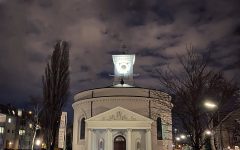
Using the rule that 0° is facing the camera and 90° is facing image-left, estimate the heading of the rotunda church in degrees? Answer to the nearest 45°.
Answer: approximately 0°

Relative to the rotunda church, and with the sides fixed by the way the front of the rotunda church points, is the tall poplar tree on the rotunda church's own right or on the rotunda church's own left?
on the rotunda church's own right
